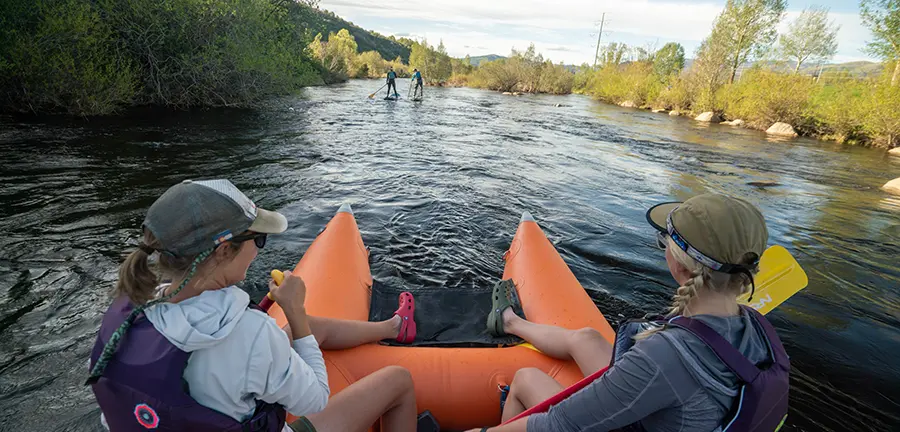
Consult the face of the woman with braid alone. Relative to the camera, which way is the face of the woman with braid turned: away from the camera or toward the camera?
away from the camera

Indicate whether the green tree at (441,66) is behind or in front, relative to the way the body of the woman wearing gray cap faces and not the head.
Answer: in front

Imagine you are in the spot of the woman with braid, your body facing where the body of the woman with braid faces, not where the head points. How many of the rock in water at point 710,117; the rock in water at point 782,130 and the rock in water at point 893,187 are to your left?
0

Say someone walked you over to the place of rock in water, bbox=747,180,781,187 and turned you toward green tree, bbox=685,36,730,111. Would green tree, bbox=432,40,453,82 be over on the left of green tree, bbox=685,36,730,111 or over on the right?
left

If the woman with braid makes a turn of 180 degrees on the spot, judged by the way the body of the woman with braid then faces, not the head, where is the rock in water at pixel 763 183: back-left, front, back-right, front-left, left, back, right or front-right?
back-left

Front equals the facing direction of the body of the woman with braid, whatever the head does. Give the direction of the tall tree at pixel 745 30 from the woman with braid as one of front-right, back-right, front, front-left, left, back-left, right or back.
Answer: front-right

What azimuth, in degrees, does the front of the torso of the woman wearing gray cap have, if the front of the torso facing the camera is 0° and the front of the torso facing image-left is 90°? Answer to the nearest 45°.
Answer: approximately 225°

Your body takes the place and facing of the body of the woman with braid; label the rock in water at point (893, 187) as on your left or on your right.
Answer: on your right

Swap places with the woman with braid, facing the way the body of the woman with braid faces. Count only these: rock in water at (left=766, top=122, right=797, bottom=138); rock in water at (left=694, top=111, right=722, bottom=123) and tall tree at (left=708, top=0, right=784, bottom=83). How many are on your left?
0

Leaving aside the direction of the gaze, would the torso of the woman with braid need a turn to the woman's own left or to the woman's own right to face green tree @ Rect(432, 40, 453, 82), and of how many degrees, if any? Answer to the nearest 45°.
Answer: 0° — they already face it

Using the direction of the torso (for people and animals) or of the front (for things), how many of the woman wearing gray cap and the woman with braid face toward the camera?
0

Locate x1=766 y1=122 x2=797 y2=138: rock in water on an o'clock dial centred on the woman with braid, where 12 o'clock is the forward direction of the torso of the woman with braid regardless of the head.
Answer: The rock in water is roughly at 2 o'clock from the woman with braid.

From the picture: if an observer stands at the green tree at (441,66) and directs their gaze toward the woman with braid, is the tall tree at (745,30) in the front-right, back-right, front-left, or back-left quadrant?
front-left

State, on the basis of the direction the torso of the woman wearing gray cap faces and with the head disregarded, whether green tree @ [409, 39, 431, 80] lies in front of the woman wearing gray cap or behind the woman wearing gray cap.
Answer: in front

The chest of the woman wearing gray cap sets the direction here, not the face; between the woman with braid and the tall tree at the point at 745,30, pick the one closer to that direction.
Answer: the tall tree

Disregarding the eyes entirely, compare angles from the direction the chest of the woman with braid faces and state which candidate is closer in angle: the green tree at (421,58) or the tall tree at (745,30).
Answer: the green tree

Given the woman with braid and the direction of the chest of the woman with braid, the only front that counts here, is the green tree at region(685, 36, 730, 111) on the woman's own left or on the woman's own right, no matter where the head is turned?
on the woman's own right

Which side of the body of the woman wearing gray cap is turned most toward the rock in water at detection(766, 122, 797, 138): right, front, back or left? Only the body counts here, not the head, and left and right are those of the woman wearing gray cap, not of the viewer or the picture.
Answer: front
